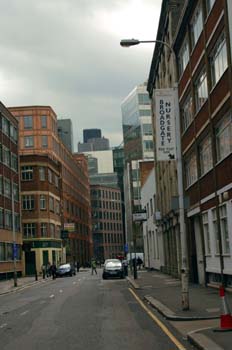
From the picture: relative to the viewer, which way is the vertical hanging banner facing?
toward the camera

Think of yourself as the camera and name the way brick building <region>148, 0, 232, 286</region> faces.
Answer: facing to the left of the viewer

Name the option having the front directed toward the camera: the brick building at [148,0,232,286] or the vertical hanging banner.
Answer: the vertical hanging banner

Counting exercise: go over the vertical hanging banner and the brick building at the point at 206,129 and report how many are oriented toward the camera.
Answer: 1

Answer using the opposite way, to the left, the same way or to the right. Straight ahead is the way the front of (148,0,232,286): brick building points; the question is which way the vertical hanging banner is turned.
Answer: to the left
